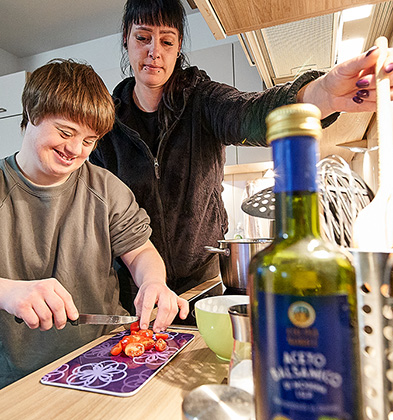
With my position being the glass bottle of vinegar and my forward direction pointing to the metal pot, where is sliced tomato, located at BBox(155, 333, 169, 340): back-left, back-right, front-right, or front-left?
front-left

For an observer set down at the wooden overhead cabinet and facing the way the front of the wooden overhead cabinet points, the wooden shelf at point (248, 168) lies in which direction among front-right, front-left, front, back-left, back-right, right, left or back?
right

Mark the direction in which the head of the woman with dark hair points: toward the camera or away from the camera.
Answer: toward the camera
